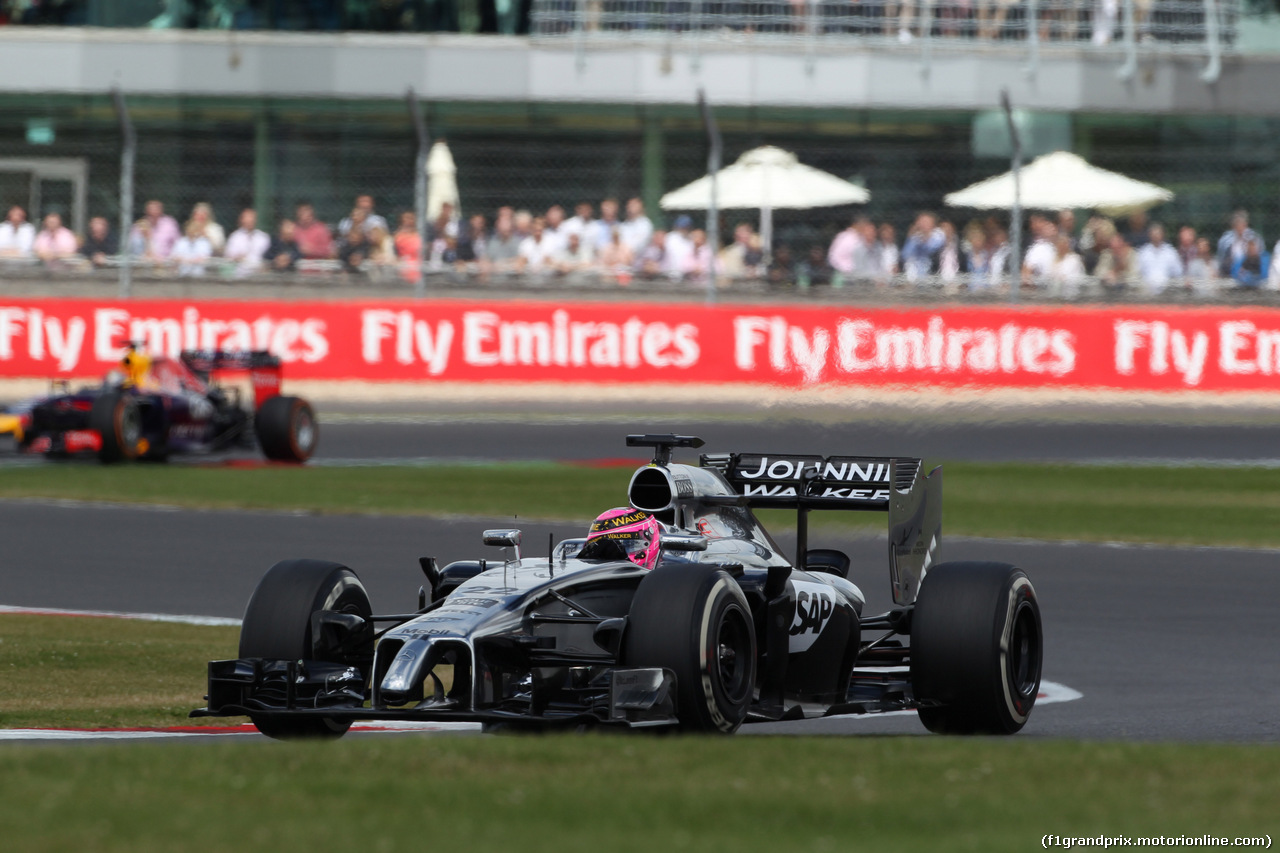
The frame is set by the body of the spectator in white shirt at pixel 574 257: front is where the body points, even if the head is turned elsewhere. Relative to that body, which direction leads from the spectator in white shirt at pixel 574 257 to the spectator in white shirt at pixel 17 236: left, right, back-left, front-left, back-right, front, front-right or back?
right

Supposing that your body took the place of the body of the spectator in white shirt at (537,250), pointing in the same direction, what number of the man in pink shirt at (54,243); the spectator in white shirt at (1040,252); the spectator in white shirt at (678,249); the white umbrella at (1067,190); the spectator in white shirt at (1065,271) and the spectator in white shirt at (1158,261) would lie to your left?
5

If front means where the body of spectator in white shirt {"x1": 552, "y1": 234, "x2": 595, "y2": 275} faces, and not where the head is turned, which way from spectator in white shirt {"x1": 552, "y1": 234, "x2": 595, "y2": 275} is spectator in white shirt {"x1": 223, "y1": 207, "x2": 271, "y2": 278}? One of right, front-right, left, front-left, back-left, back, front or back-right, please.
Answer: right

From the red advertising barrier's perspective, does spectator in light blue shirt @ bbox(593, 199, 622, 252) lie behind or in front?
behind

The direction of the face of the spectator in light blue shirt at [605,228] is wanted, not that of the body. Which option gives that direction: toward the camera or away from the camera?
toward the camera

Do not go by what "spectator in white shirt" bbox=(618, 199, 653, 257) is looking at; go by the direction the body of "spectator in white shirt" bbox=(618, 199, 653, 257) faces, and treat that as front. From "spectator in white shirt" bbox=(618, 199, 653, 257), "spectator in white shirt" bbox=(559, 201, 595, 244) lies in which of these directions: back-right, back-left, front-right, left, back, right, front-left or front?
right

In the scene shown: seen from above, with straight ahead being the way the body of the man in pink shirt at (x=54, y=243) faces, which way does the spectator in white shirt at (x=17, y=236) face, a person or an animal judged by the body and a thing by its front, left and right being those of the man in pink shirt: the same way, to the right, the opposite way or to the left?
the same way

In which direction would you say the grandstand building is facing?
toward the camera

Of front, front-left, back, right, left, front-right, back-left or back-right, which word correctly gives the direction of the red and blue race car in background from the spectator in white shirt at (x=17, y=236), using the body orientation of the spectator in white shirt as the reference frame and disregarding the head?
front

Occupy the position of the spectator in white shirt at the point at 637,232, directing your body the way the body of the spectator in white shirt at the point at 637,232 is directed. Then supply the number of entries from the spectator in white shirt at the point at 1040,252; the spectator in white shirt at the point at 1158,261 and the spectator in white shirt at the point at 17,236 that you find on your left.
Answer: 2

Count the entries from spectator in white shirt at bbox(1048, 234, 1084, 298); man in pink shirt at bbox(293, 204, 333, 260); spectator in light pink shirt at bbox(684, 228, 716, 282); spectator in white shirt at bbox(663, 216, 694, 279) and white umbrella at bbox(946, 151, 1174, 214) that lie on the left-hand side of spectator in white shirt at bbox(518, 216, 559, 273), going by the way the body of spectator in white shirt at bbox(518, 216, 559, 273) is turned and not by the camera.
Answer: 4

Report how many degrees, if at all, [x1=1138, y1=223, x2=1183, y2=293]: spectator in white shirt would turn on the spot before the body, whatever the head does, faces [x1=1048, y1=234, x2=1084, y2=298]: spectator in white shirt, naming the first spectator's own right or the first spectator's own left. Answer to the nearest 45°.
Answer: approximately 45° to the first spectator's own right

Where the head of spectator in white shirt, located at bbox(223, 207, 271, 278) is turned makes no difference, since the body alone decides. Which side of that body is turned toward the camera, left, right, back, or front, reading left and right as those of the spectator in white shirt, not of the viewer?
front

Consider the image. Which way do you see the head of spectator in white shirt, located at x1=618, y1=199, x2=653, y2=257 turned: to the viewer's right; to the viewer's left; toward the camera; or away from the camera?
toward the camera

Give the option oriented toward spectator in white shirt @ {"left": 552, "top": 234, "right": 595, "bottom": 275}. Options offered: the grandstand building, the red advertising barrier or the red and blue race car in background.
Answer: the grandstand building

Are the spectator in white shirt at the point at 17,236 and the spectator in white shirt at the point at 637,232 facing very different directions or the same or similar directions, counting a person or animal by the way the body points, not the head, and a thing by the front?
same or similar directions

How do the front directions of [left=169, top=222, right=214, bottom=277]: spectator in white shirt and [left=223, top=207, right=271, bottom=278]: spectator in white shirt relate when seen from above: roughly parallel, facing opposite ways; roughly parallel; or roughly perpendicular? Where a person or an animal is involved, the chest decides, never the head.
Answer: roughly parallel

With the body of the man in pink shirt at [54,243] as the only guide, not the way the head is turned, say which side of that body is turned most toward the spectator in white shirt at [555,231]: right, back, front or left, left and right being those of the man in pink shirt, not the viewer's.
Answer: left

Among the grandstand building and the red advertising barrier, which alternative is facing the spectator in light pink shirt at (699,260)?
the grandstand building

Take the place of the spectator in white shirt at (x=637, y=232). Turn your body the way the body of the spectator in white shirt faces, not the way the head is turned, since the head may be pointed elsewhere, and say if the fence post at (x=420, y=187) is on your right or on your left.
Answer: on your right

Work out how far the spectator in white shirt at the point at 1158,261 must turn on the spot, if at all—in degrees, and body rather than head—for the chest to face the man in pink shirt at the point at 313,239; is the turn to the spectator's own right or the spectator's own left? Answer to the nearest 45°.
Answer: approximately 90° to the spectator's own right

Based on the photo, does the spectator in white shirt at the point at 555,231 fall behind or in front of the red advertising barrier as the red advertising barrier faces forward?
behind
